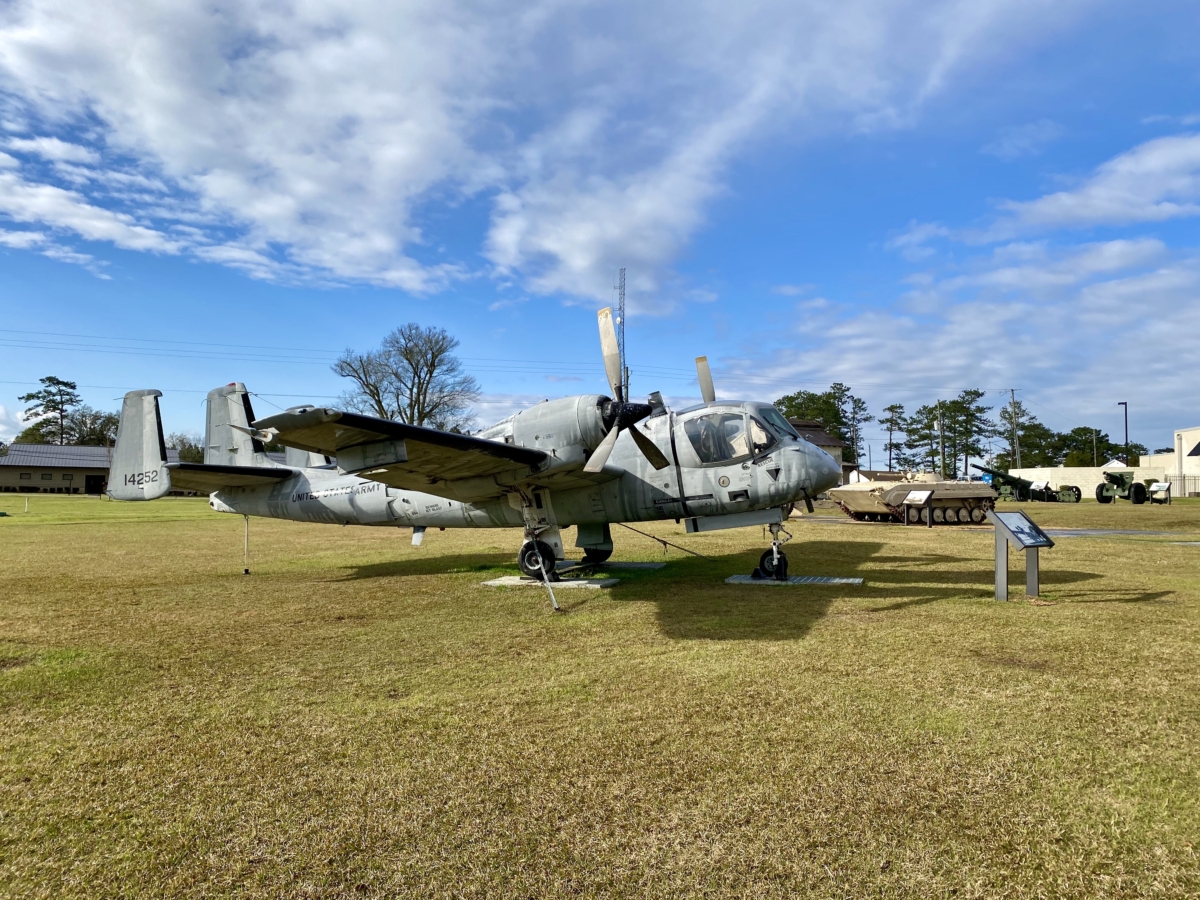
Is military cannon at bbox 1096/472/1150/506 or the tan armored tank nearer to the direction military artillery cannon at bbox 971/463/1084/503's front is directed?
the tan armored tank

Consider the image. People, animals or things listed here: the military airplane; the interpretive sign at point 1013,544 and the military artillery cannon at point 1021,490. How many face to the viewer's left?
1

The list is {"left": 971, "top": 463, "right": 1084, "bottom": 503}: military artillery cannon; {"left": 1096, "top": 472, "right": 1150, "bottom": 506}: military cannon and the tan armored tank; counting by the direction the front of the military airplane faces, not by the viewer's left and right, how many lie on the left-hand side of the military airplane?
3

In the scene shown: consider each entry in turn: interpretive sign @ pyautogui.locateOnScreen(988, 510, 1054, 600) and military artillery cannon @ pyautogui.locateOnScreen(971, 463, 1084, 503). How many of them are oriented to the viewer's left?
1

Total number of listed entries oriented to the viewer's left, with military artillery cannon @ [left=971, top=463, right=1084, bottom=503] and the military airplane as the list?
1

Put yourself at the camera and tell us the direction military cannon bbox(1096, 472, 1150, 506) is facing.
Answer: facing the viewer and to the left of the viewer

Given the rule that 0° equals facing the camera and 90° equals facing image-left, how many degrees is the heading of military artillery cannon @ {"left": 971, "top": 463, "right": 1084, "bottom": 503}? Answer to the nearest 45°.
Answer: approximately 90°

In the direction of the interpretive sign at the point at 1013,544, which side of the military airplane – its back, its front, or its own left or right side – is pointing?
front

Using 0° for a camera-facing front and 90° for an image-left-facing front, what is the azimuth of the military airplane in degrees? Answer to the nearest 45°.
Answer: approximately 315°

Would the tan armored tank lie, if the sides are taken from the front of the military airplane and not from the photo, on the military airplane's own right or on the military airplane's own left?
on the military airplane's own left

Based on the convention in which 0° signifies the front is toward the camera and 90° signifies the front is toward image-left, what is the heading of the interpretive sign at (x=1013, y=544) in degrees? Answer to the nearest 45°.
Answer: approximately 315°
